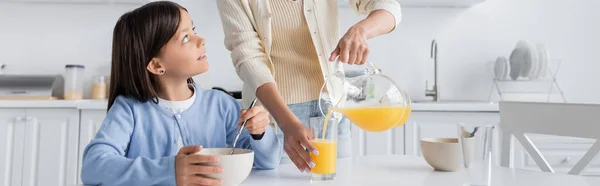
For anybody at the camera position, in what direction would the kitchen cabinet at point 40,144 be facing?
facing the viewer

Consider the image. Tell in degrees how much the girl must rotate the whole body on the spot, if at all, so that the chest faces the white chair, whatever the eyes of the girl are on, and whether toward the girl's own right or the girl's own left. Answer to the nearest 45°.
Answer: approximately 45° to the girl's own left

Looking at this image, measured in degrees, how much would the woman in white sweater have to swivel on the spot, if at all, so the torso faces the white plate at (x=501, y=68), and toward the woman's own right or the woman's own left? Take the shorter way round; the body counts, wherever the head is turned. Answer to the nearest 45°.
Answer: approximately 135° to the woman's own left

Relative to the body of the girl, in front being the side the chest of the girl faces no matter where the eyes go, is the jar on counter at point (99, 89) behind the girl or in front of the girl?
behind

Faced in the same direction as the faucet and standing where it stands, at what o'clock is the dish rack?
The dish rack is roughly at 8 o'clock from the faucet.

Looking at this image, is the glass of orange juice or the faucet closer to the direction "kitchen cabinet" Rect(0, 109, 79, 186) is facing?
the glass of orange juice

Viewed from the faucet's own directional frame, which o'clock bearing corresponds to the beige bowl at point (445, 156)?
The beige bowl is roughly at 12 o'clock from the faucet.

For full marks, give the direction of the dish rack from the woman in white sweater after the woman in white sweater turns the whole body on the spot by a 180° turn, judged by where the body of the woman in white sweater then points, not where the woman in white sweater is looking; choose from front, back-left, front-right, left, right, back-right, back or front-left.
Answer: front-right

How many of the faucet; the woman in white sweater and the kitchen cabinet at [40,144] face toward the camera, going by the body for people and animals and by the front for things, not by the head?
3

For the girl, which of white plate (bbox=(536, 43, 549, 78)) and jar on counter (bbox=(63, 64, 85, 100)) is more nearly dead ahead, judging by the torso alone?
the white plate

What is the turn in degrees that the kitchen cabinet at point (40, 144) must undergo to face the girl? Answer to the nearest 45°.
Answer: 0° — it already faces them

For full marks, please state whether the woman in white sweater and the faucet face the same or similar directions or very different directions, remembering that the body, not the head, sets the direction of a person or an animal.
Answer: same or similar directions

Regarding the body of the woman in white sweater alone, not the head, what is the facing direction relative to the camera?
toward the camera

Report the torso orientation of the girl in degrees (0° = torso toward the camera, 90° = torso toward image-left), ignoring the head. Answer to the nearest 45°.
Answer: approximately 315°
